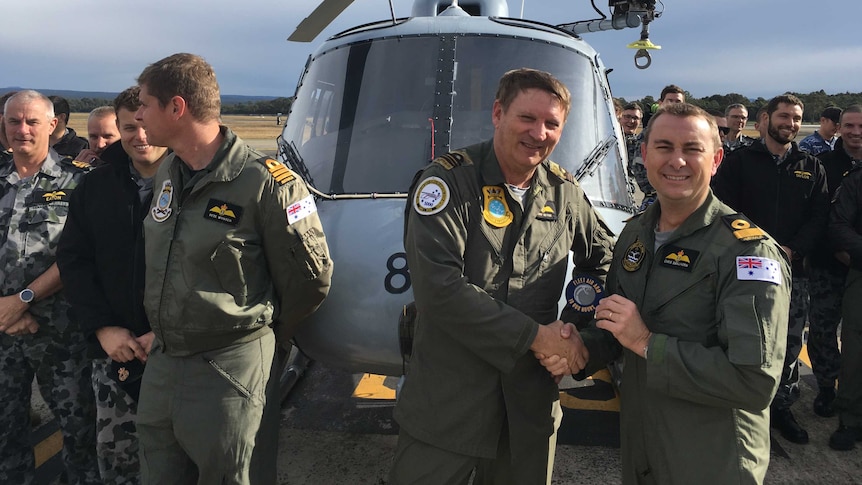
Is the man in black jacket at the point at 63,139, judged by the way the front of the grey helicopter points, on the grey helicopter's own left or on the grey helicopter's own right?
on the grey helicopter's own right

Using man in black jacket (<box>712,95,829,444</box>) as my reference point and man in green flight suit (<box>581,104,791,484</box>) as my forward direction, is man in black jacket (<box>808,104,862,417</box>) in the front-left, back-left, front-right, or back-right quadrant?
back-left

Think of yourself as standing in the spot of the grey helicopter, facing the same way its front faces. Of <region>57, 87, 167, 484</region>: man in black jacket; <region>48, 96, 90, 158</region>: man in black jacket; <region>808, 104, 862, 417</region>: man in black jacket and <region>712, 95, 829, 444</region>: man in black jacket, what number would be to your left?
2

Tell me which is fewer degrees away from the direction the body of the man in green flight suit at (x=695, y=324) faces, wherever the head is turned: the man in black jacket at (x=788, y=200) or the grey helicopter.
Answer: the grey helicopter

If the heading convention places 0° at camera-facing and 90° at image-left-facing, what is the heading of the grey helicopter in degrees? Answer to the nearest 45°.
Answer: approximately 0°

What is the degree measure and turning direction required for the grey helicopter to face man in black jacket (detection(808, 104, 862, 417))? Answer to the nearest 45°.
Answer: approximately 90° to its left

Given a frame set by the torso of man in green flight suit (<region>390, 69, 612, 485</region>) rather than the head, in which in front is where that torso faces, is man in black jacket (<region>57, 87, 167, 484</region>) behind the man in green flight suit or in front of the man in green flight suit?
behind

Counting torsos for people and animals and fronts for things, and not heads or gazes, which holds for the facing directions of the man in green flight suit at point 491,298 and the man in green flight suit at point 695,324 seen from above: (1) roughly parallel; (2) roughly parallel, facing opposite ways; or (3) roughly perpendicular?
roughly perpendicular

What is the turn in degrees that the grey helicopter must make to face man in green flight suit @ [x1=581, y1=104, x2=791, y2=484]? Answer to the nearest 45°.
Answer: approximately 45° to its left
